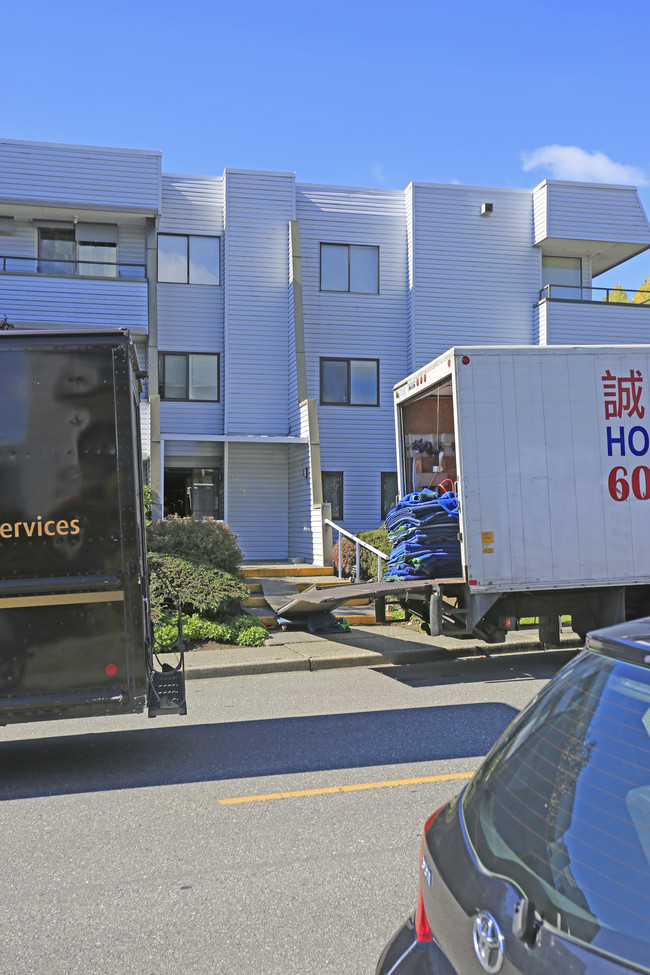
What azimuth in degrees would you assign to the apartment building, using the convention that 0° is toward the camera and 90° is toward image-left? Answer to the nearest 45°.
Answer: approximately 0°

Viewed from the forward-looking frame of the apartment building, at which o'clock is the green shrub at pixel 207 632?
The green shrub is roughly at 12 o'clock from the apartment building.

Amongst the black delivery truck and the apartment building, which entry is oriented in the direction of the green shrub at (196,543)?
the apartment building

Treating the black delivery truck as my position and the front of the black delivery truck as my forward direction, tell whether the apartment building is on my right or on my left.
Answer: on my right

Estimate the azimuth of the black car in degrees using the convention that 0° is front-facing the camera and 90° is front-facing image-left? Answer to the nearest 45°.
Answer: approximately 225°

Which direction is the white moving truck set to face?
to the viewer's right

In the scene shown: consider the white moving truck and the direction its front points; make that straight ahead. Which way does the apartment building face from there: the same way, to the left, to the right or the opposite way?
to the right

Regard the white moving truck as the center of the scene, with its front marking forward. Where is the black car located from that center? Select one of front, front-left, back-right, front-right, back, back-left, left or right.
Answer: right

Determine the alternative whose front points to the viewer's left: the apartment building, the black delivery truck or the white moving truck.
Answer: the black delivery truck

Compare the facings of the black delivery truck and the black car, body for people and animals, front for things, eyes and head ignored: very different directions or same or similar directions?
very different directions
